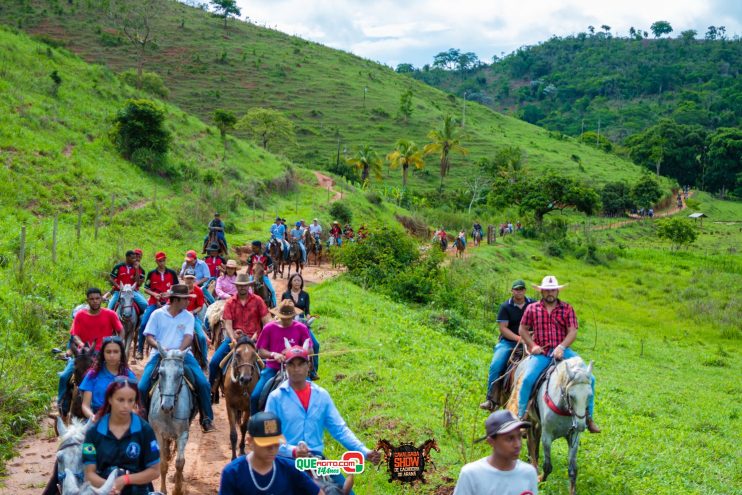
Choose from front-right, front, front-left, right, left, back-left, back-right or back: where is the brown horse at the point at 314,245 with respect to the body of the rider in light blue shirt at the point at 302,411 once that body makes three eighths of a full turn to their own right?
front-right

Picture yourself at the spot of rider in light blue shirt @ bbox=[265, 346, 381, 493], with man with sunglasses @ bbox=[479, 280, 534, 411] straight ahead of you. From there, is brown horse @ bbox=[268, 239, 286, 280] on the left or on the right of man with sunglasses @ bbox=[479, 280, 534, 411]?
left

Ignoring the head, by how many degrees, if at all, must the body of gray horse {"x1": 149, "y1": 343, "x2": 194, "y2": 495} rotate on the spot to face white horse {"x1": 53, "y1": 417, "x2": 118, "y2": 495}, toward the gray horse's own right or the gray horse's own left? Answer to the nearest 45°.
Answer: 0° — it already faces it

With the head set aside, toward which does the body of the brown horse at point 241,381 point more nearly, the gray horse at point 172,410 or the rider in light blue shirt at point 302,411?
the rider in light blue shirt

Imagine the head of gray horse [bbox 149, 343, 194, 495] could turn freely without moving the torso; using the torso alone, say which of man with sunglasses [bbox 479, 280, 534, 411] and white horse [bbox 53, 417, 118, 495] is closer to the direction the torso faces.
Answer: the white horse

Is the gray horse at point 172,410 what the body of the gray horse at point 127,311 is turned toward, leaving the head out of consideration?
yes

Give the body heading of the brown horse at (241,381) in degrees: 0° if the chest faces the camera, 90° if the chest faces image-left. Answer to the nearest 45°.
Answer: approximately 0°

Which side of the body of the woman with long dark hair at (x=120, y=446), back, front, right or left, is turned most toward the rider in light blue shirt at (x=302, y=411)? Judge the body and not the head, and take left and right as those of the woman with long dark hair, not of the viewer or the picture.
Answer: left

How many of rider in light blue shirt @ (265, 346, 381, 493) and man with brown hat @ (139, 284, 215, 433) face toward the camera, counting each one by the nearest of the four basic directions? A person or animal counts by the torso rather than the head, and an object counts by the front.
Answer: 2
